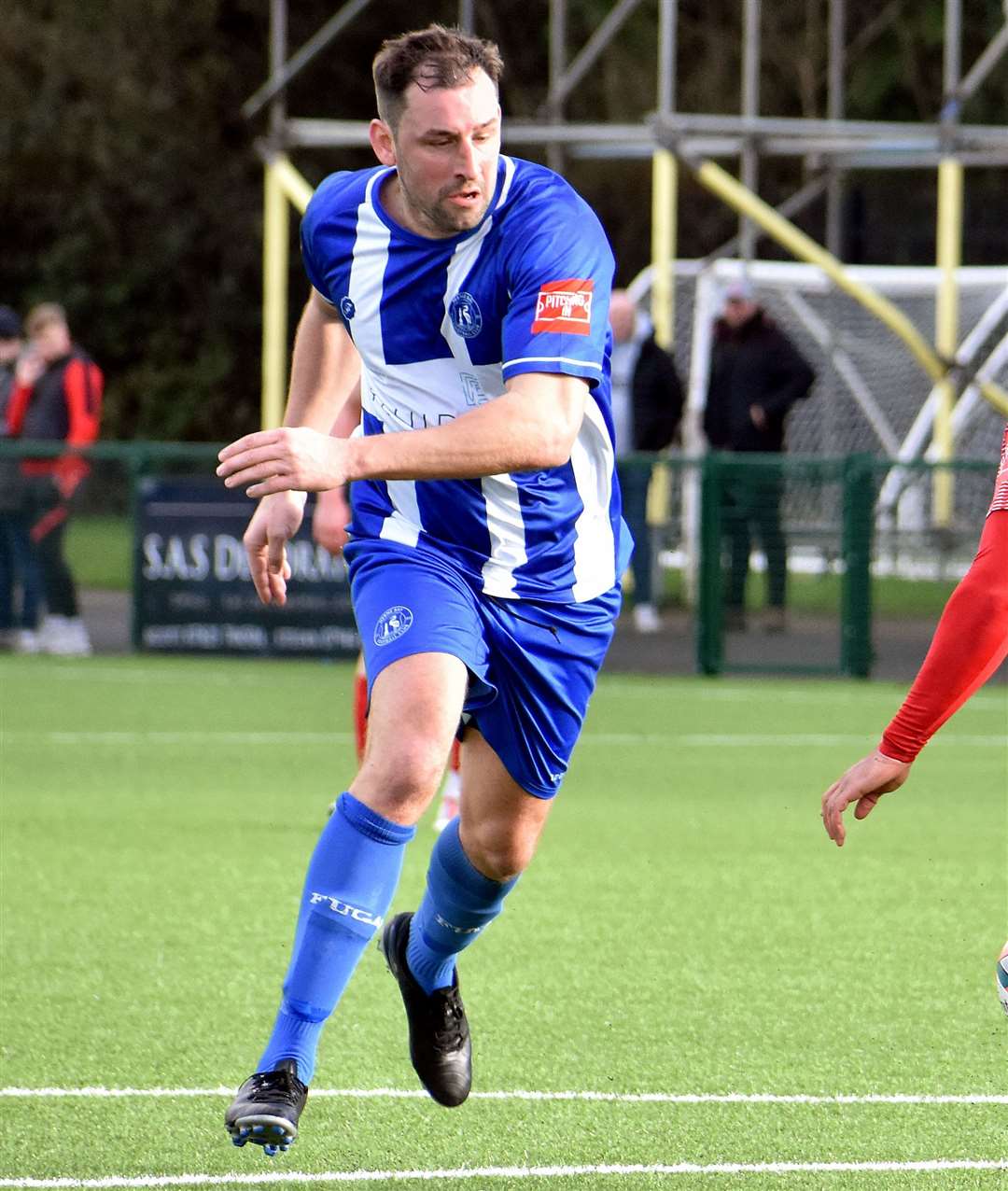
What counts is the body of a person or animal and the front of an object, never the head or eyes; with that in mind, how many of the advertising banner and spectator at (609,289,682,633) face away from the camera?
0

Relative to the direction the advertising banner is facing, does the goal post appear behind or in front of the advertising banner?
behind

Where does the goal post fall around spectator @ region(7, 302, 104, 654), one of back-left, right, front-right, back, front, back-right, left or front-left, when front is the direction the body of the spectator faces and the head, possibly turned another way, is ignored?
back

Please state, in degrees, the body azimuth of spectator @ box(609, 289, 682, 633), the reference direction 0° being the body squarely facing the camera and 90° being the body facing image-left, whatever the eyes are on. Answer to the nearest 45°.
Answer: approximately 45°

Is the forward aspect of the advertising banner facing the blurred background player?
yes

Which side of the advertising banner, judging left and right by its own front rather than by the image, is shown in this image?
front

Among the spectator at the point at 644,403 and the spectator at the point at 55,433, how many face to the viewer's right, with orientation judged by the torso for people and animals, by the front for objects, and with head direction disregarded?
0

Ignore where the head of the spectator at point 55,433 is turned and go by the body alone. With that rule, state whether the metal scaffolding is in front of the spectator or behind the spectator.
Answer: behind

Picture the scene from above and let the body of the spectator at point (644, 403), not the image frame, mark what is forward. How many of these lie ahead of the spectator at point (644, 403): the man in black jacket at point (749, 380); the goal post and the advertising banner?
1

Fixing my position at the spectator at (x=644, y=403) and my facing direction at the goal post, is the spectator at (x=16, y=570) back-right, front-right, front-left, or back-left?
back-left
